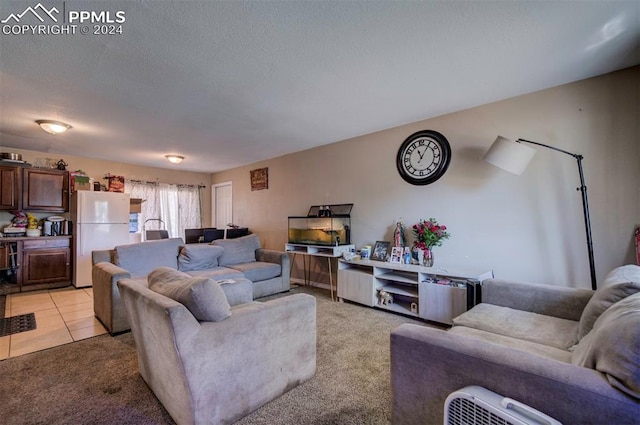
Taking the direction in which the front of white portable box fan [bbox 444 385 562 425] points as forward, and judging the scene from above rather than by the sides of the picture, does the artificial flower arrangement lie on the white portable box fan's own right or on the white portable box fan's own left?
on the white portable box fan's own right

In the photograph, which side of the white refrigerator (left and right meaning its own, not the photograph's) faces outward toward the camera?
front

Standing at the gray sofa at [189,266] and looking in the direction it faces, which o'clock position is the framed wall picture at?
The framed wall picture is roughly at 9 o'clock from the gray sofa.

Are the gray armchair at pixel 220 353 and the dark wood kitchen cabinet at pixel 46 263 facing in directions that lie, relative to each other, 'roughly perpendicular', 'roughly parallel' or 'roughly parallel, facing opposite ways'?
roughly perpendicular

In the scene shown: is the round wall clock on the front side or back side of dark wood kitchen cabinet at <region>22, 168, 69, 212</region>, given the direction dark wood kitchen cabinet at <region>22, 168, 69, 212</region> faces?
on the front side

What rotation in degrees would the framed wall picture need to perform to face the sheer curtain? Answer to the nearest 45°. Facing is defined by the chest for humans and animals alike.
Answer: approximately 90° to its right

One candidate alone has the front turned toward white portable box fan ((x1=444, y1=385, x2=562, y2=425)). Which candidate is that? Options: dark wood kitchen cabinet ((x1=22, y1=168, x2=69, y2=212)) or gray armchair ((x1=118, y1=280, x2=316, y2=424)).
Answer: the dark wood kitchen cabinet

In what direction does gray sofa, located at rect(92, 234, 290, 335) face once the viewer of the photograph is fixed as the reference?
facing the viewer and to the right of the viewer

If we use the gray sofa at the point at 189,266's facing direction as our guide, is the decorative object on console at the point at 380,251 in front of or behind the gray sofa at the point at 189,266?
in front

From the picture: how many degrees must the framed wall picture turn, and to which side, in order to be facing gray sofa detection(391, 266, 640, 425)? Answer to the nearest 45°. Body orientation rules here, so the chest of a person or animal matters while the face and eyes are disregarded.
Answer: approximately 45° to its left

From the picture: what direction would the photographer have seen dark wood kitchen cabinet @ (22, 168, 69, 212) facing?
facing the viewer

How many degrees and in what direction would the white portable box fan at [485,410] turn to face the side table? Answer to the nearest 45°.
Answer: approximately 90° to its right

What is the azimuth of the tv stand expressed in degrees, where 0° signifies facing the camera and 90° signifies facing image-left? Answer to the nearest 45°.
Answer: approximately 45°

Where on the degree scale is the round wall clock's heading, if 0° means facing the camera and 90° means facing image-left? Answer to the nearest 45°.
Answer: approximately 45°

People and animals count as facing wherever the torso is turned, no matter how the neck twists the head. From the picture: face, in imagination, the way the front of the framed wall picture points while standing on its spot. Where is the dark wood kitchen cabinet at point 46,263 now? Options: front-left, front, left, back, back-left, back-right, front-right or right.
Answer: front-right

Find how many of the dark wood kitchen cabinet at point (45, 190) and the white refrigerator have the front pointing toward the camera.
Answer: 2
